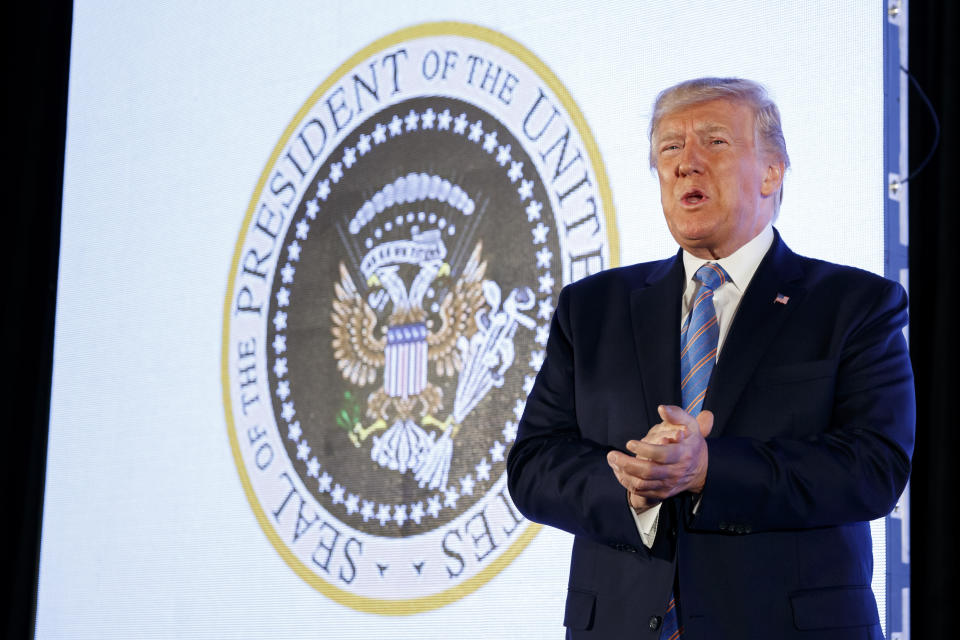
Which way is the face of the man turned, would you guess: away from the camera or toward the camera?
toward the camera

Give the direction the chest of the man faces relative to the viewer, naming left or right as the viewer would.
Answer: facing the viewer and to the left of the viewer
